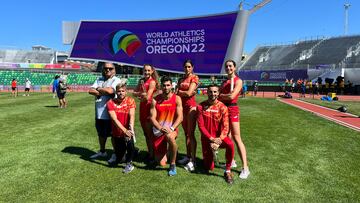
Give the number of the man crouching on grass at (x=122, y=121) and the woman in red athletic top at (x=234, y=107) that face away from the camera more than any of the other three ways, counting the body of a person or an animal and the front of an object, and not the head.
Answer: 0

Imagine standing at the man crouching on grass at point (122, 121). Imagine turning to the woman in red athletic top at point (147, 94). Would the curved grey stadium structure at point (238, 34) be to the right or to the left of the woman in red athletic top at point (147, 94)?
left

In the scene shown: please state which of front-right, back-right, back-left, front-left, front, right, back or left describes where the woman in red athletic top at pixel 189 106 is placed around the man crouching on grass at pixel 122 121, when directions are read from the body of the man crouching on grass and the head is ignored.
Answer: left

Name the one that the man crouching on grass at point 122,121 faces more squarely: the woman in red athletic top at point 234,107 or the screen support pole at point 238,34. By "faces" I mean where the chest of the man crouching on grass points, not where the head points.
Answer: the woman in red athletic top

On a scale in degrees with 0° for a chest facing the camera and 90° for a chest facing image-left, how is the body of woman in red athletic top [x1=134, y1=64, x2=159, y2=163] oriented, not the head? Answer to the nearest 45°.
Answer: approximately 45°

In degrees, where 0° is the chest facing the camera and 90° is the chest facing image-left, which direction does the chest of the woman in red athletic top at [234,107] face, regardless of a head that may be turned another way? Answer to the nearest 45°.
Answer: approximately 45°

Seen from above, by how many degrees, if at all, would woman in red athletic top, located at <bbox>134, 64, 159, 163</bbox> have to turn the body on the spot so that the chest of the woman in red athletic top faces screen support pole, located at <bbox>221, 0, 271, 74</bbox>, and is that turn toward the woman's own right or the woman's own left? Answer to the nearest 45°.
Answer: approximately 135° to the woman's own right

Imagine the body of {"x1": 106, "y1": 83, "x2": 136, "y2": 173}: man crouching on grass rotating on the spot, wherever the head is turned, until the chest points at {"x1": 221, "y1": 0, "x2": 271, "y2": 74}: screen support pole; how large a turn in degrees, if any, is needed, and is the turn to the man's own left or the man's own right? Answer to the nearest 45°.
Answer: approximately 135° to the man's own left

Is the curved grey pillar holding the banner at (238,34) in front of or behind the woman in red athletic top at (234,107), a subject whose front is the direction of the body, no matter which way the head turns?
behind

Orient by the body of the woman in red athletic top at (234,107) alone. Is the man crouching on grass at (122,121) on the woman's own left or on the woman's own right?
on the woman's own right

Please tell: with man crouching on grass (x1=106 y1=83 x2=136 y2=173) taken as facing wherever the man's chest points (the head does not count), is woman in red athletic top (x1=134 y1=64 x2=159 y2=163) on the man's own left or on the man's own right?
on the man's own left
